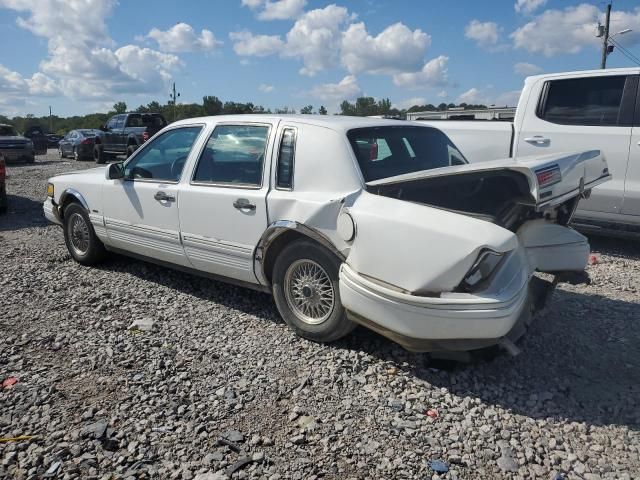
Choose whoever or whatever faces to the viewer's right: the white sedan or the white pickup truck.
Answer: the white pickup truck

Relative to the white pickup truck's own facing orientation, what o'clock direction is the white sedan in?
The white sedan is roughly at 4 o'clock from the white pickup truck.

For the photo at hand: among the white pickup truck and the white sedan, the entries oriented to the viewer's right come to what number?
1

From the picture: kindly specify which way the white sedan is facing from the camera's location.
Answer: facing away from the viewer and to the left of the viewer

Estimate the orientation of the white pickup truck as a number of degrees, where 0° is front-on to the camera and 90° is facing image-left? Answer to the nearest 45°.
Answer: approximately 270°

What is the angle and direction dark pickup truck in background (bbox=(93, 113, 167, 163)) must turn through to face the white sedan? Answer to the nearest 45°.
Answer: approximately 135° to its left

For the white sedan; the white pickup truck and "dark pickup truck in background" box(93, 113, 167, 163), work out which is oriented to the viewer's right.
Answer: the white pickup truck

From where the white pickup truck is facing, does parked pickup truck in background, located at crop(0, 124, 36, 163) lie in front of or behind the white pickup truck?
behind

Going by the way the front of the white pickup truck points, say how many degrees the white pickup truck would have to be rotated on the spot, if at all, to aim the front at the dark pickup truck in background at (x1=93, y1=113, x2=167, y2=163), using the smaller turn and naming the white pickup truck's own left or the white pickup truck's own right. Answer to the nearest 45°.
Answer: approximately 135° to the white pickup truck's own left

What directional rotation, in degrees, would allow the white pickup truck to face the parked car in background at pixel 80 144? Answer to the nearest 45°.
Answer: approximately 135° to its left

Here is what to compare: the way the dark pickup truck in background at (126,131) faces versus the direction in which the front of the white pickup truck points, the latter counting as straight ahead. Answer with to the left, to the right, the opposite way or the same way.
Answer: the opposite way
